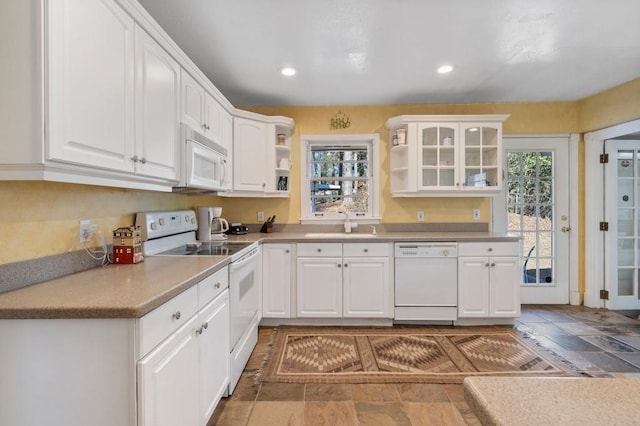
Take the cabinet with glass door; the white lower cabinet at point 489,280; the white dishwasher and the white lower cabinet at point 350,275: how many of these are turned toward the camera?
4

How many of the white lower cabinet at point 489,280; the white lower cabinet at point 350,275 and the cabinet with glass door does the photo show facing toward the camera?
3

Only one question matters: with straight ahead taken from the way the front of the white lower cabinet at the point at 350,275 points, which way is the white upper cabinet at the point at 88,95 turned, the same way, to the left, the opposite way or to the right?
to the left

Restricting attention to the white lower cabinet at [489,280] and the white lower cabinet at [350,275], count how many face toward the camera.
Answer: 2

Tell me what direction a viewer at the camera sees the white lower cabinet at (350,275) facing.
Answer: facing the viewer

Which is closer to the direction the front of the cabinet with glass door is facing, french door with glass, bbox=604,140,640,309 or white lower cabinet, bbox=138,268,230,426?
the white lower cabinet

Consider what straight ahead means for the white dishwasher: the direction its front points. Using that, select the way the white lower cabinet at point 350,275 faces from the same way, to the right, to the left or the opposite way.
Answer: the same way

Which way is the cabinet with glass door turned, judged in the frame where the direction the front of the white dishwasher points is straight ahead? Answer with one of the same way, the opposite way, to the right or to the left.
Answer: the same way

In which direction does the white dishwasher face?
toward the camera

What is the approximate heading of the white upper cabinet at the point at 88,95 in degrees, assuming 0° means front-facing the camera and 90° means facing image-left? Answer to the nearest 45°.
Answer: approximately 315°

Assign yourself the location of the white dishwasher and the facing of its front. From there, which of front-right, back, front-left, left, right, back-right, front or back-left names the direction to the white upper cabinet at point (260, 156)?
right

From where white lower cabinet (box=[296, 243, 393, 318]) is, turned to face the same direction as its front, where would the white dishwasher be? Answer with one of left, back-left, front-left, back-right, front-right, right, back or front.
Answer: left

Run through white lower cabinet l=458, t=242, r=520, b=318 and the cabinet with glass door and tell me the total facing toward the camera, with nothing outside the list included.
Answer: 2

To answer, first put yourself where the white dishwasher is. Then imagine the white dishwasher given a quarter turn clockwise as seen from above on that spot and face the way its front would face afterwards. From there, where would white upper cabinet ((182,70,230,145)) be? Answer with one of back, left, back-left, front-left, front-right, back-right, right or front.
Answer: front-left
